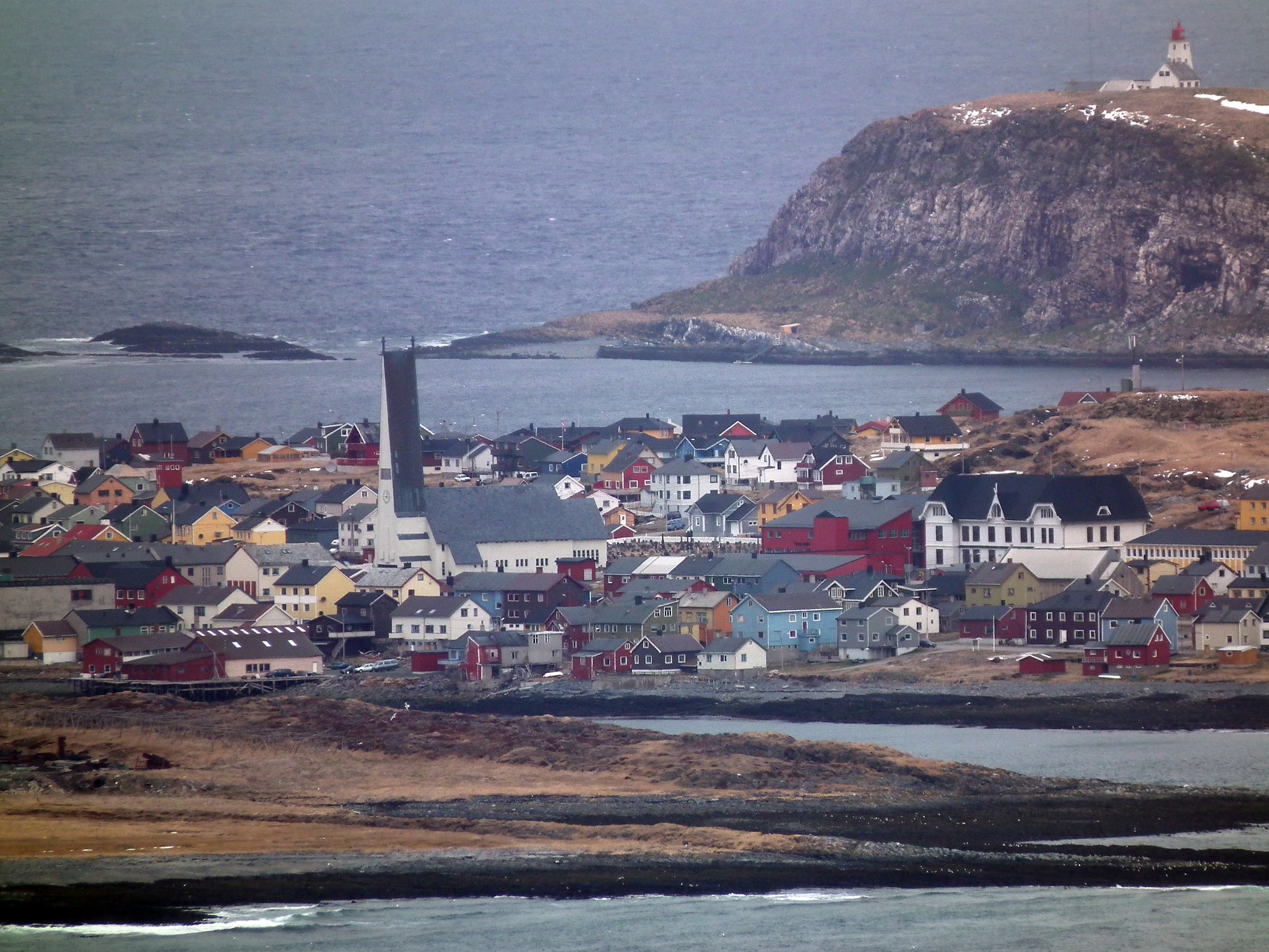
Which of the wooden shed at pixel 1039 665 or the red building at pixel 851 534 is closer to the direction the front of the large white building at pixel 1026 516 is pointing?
the wooden shed

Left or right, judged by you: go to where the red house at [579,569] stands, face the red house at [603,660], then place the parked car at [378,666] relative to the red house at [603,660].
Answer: right

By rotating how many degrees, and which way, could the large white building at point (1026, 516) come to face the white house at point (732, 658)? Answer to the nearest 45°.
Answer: approximately 45° to its right

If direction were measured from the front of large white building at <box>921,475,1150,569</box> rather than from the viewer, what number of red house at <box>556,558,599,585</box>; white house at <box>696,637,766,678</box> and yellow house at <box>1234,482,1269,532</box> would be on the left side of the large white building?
1

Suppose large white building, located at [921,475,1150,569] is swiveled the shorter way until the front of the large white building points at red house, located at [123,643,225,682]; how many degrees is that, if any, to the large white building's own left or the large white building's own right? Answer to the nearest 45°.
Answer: approximately 45° to the large white building's own right

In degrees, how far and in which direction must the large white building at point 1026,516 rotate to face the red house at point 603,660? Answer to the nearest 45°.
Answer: approximately 45° to its right

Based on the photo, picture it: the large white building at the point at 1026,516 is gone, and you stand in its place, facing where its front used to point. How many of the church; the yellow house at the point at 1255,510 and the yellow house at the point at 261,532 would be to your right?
2

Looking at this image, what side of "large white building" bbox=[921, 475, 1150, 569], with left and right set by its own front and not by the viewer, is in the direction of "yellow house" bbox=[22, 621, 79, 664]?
right

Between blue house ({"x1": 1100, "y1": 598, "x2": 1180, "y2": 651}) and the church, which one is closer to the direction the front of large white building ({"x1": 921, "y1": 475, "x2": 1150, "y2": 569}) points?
the blue house

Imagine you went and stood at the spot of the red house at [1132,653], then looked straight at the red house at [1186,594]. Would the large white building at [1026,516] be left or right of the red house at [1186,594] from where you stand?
left

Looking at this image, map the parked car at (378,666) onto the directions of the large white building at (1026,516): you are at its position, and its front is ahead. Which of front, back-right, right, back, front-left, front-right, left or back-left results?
front-right

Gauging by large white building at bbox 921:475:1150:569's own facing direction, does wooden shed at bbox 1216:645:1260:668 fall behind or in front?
in front

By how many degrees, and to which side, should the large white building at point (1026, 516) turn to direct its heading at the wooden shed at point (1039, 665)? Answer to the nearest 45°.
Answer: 0° — it already faces it

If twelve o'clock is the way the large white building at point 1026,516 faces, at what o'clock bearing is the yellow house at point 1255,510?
The yellow house is roughly at 9 o'clock from the large white building.

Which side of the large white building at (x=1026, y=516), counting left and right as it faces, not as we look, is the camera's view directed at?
front

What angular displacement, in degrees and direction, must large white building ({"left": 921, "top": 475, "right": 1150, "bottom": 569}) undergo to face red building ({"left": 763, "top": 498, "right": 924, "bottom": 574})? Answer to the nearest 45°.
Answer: approximately 90° to its right

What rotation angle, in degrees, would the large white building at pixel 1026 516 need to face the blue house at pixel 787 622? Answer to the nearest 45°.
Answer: approximately 45° to its right

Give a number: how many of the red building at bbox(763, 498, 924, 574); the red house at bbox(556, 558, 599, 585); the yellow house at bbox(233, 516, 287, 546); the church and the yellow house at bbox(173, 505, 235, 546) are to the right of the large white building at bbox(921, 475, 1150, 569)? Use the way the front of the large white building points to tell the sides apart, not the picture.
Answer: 5

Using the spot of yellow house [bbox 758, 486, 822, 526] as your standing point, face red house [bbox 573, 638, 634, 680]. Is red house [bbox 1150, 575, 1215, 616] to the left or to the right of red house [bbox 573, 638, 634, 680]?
left

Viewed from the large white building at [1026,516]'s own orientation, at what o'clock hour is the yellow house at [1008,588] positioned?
The yellow house is roughly at 12 o'clock from the large white building.
